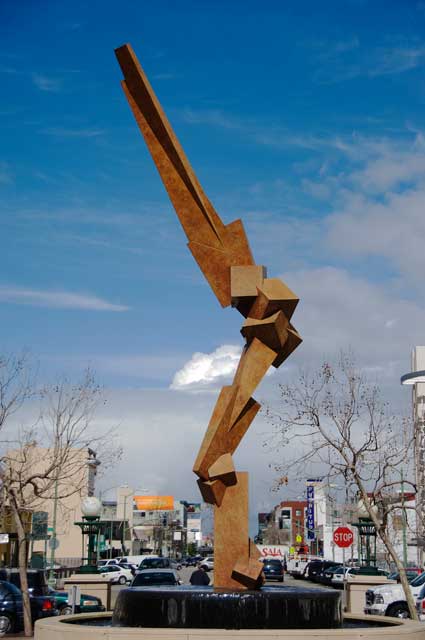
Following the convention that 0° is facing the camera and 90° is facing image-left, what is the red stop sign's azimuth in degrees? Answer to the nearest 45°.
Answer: approximately 0°

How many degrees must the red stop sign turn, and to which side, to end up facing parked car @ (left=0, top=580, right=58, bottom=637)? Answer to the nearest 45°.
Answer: approximately 45° to its right

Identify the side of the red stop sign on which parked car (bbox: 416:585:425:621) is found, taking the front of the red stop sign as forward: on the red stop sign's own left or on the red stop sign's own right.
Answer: on the red stop sign's own left

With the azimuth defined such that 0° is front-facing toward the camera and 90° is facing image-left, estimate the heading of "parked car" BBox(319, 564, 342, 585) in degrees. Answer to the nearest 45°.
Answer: approximately 45°
